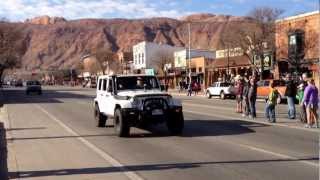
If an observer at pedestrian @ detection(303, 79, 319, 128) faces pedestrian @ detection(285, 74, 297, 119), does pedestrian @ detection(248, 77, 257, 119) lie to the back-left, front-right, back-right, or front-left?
front-left

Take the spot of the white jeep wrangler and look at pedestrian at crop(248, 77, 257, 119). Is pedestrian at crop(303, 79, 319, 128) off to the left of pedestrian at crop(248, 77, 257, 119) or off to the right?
right

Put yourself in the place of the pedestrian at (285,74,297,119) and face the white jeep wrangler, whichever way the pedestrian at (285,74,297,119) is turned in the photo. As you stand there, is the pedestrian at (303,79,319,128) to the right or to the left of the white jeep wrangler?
left

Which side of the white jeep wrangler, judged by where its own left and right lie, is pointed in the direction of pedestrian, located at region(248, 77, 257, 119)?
left

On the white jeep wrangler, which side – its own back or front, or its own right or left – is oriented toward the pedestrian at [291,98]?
left

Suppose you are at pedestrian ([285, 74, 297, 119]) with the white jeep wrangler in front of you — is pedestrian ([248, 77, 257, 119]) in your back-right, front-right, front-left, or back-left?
front-right

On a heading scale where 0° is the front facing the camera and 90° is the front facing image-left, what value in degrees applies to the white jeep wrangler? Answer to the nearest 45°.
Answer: approximately 315°

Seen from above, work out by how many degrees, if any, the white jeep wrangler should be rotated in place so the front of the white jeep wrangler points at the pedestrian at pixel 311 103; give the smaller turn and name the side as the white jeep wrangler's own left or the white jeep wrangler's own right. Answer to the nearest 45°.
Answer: approximately 45° to the white jeep wrangler's own left
